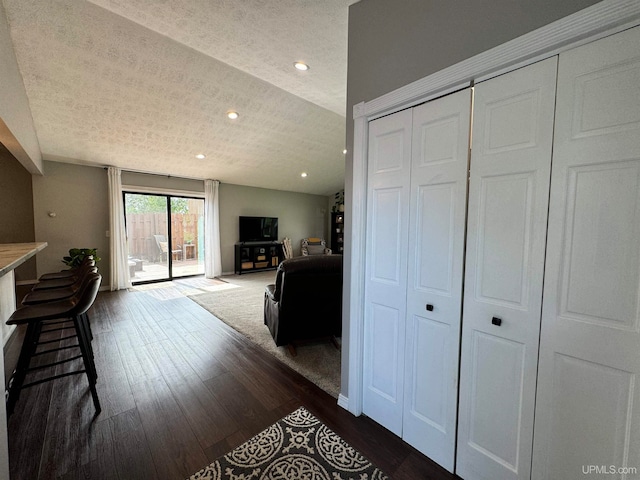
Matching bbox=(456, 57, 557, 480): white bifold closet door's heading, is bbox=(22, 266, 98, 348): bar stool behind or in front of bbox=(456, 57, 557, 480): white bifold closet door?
in front

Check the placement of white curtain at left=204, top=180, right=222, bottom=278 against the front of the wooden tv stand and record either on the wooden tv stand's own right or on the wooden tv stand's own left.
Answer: on the wooden tv stand's own right

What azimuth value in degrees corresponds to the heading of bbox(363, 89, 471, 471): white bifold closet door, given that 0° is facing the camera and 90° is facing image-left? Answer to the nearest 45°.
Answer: approximately 45°

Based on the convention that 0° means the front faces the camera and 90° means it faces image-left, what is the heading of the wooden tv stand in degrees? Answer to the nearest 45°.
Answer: approximately 315°

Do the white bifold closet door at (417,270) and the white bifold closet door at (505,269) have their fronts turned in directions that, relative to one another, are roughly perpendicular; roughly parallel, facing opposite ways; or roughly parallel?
roughly parallel

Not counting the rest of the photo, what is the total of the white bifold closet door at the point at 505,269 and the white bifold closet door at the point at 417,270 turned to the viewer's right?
0

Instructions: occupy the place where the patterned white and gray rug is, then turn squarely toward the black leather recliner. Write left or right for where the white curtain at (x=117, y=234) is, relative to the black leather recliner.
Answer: left

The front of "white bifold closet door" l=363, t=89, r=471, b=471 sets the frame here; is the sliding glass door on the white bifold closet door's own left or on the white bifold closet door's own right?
on the white bifold closet door's own right

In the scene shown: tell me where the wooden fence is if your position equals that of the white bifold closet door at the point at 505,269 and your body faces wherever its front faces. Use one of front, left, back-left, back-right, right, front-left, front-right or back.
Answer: front-right

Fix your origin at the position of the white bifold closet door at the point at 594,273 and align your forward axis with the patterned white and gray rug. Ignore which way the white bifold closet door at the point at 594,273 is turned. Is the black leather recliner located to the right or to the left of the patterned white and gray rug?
right

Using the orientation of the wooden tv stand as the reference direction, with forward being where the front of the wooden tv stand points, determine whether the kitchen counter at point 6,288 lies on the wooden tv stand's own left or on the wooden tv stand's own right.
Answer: on the wooden tv stand's own right

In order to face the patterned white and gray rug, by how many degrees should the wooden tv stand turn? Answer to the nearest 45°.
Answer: approximately 45° to its right

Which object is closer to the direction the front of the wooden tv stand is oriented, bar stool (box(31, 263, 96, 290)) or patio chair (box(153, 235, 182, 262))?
the bar stool

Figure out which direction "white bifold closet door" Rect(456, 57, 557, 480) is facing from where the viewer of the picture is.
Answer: facing the viewer and to the left of the viewer
